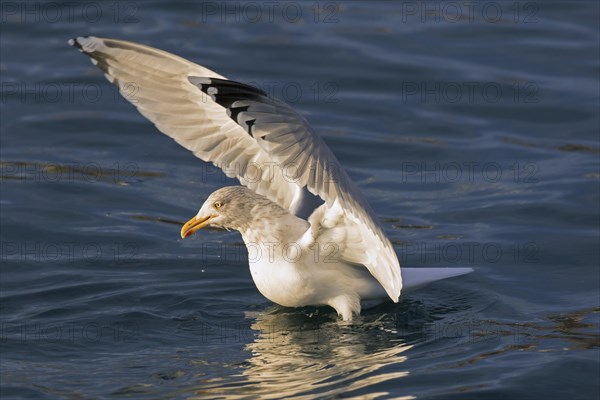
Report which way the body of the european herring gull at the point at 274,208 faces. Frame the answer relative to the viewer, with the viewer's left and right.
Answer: facing to the left of the viewer
